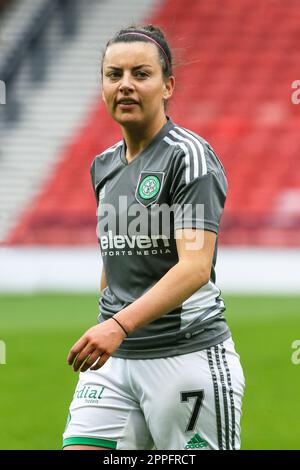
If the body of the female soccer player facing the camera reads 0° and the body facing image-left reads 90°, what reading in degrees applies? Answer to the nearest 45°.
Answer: approximately 45°

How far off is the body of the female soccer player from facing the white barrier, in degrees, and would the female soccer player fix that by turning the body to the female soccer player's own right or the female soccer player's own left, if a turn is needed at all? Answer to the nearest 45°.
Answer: approximately 135° to the female soccer player's own right
